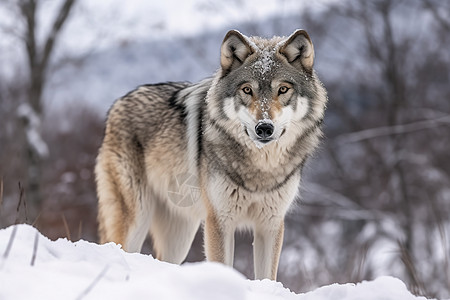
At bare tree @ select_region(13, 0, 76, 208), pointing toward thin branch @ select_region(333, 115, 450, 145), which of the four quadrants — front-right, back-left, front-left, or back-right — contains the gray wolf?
front-right

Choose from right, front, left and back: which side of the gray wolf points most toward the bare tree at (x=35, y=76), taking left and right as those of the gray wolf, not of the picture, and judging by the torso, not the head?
back

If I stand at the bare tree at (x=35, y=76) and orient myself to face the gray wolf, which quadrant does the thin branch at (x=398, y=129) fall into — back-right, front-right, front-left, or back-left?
front-left

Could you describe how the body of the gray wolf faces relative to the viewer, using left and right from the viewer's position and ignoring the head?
facing the viewer and to the right of the viewer

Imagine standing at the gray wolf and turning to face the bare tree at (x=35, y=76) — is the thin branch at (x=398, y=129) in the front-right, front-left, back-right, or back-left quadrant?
front-right

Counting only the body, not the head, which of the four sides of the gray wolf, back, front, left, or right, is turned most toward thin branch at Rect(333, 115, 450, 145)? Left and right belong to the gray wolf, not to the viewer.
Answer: left
